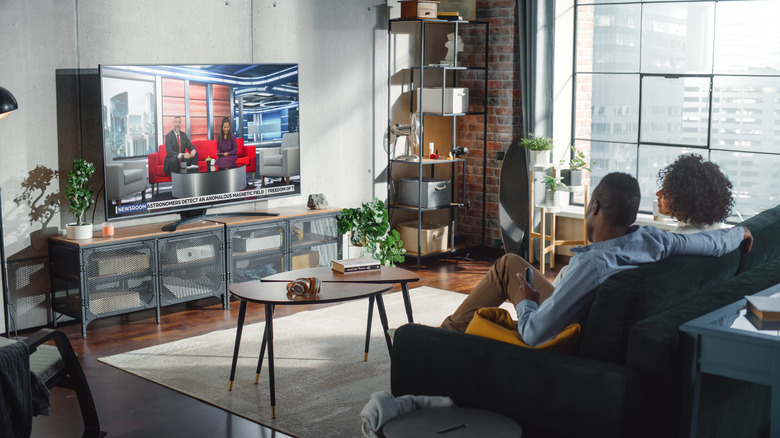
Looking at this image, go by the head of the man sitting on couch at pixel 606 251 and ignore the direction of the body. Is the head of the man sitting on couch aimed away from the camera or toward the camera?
away from the camera

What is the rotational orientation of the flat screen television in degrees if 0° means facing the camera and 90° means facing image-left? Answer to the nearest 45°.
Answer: approximately 315°

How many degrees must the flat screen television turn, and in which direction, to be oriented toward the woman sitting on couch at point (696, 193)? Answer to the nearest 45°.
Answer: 0° — it already faces them

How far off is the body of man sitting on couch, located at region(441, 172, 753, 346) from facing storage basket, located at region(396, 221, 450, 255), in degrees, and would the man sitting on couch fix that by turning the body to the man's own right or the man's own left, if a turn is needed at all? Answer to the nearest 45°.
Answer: approximately 45° to the man's own right

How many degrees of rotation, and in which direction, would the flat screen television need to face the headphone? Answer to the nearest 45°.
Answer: approximately 45° to its right

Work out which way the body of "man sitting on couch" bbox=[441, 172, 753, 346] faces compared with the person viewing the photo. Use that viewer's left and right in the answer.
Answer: facing away from the viewer and to the left of the viewer

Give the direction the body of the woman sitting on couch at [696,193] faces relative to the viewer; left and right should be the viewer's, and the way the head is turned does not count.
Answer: facing away from the viewer and to the left of the viewer

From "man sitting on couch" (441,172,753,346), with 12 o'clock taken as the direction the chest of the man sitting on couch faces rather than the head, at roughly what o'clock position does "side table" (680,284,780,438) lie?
The side table is roughly at 6 o'clock from the man sitting on couch.

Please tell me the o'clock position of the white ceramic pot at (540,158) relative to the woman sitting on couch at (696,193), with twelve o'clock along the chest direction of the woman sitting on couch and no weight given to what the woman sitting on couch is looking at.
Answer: The white ceramic pot is roughly at 1 o'clock from the woman sitting on couch.

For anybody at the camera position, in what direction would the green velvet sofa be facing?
facing away from the viewer and to the left of the viewer

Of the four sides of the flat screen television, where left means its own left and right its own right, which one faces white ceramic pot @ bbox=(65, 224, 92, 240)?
right

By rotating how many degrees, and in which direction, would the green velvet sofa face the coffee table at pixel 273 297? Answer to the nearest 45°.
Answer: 0° — it already faces it

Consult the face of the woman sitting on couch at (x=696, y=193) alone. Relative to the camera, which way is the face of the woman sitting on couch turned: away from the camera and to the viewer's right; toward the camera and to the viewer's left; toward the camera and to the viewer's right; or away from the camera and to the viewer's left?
away from the camera and to the viewer's left
